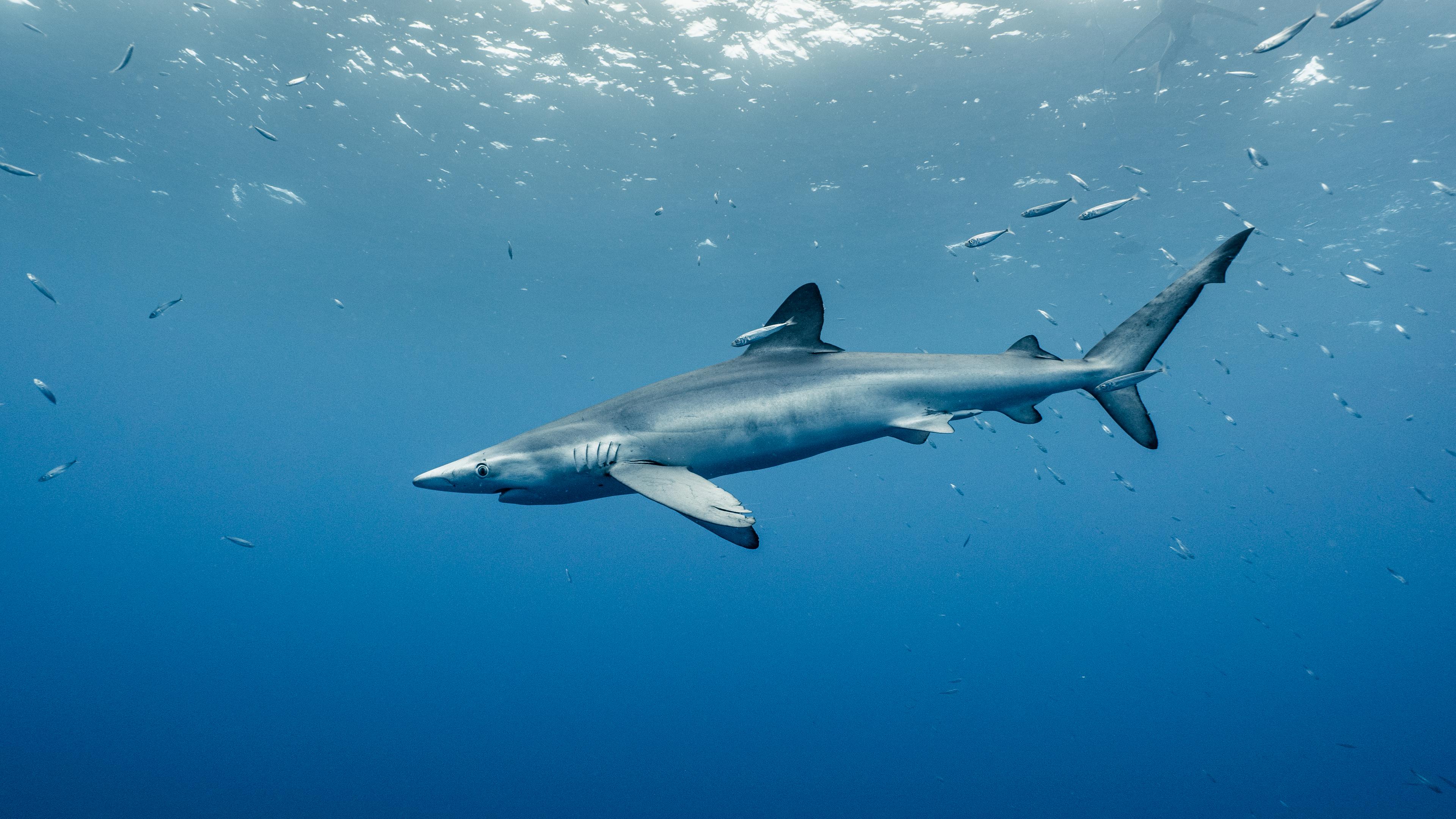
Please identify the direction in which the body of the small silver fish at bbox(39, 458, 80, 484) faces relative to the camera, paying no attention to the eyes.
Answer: to the viewer's left

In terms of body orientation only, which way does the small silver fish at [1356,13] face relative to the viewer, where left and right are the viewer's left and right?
facing to the left of the viewer

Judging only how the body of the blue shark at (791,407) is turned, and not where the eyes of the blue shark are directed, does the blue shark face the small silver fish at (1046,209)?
no

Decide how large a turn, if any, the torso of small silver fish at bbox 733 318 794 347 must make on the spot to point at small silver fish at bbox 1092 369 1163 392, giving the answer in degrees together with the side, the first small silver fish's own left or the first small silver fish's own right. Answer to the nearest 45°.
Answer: approximately 180°

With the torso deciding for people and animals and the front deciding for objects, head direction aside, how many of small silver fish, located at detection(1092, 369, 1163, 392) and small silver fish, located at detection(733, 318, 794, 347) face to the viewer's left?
2

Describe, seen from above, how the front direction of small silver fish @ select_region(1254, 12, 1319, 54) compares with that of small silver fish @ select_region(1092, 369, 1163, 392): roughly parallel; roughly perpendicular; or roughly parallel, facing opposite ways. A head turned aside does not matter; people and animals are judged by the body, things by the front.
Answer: roughly parallel

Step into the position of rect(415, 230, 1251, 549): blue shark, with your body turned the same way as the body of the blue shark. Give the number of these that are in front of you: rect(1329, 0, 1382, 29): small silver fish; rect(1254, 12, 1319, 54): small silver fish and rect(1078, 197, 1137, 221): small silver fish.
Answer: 0

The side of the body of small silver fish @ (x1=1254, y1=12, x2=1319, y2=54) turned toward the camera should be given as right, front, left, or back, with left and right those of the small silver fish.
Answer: left
